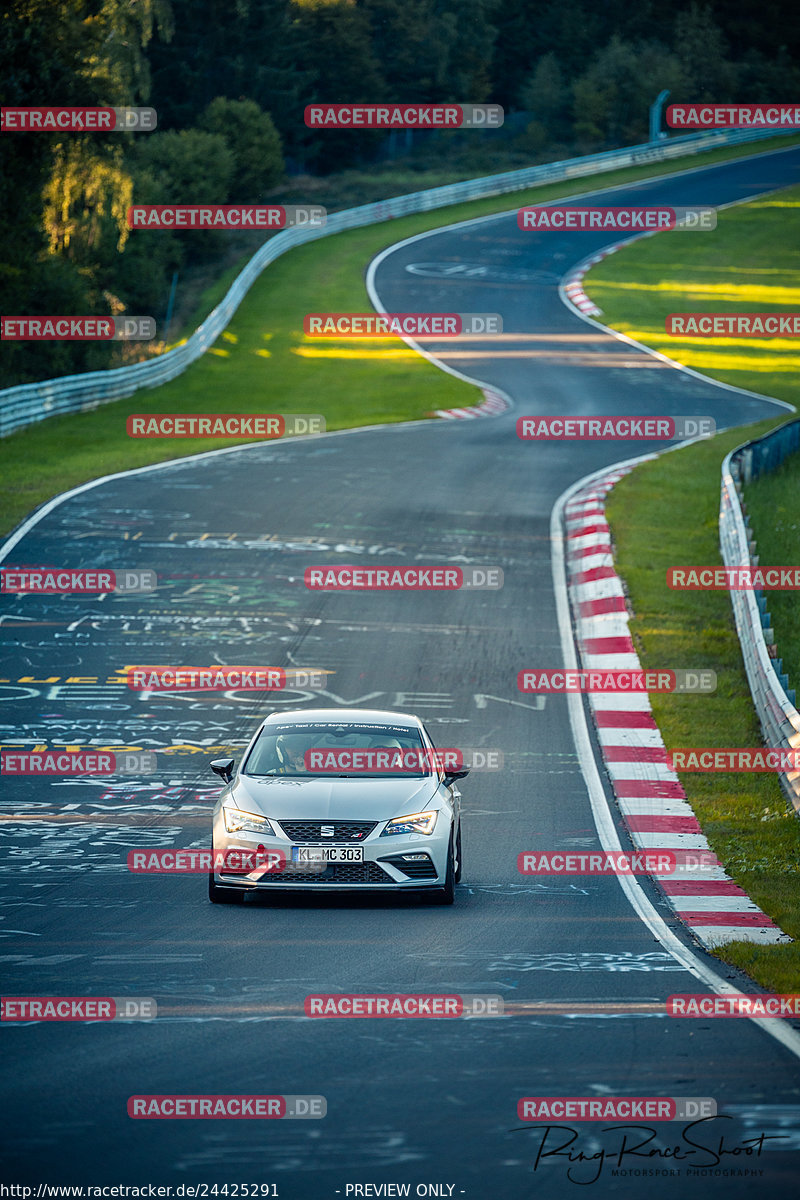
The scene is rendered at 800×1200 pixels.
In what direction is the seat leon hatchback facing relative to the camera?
toward the camera

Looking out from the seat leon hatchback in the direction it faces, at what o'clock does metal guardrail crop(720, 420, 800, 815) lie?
The metal guardrail is roughly at 7 o'clock from the seat leon hatchback.

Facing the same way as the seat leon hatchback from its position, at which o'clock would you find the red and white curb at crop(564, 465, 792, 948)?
The red and white curb is roughly at 7 o'clock from the seat leon hatchback.
